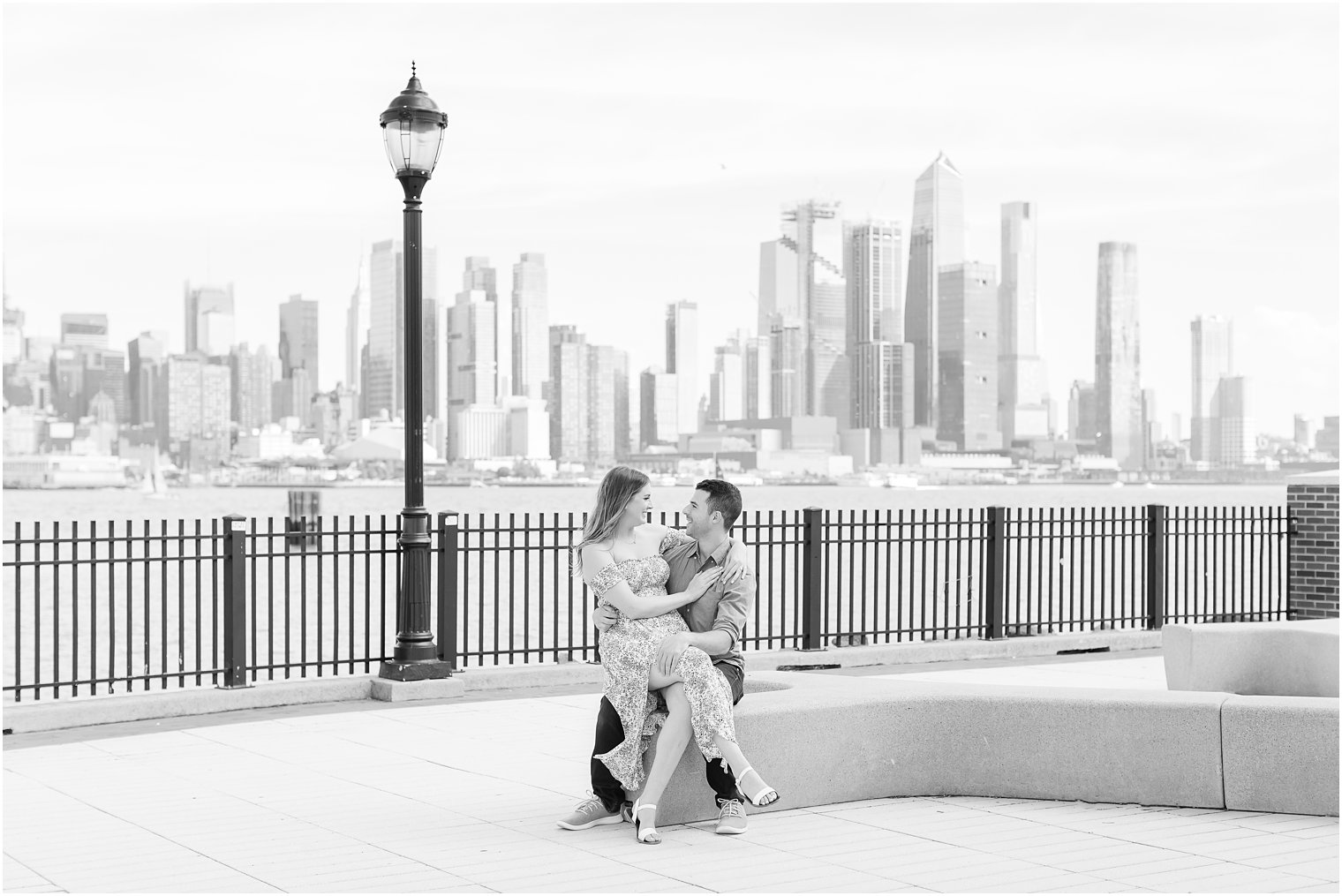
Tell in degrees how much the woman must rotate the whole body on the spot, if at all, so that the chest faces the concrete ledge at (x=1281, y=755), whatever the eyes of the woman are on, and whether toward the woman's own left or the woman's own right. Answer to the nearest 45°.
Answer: approximately 45° to the woman's own left

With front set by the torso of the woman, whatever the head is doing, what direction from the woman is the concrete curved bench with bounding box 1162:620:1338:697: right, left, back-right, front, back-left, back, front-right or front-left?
left

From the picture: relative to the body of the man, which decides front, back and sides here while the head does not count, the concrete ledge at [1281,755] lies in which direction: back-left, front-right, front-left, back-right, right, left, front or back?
back-left

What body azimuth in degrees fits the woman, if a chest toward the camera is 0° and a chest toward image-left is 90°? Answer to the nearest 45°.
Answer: approximately 315°

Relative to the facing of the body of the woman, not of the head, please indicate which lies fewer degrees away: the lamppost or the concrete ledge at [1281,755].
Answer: the concrete ledge

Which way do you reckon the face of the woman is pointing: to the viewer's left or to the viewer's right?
to the viewer's right

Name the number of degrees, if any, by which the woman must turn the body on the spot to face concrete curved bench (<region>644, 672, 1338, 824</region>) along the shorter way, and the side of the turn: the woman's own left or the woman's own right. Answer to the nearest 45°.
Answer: approximately 45° to the woman's own left

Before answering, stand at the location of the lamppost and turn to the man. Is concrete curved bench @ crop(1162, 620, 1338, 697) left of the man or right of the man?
left
